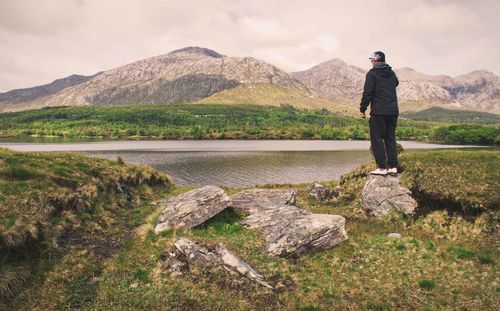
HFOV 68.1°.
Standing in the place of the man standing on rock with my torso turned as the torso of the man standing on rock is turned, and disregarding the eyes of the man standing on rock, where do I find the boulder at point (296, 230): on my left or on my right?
on my left

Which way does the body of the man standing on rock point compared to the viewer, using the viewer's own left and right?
facing away from the viewer and to the left of the viewer

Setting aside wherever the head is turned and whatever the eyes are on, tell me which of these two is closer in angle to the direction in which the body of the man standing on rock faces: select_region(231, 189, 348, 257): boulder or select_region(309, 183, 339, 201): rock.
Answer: the rock

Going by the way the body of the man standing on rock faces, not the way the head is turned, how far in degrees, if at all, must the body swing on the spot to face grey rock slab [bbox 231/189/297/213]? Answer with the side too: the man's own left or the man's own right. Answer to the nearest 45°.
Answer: approximately 45° to the man's own left

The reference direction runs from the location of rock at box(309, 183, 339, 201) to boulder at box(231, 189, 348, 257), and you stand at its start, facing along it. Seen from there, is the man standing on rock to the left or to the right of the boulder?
left

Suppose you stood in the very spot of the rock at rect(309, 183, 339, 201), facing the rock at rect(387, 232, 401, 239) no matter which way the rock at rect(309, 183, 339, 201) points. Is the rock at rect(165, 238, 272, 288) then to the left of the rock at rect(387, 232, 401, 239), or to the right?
right

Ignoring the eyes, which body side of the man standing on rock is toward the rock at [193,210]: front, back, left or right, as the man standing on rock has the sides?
left

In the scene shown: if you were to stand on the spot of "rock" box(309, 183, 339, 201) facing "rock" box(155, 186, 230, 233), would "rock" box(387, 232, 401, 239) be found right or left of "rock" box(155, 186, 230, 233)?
left

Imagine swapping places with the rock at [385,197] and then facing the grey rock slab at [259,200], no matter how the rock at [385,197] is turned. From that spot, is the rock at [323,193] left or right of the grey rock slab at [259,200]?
right

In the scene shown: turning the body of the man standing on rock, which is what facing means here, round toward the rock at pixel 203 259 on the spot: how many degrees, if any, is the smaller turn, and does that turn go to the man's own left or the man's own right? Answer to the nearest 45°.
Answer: approximately 90° to the man's own left
